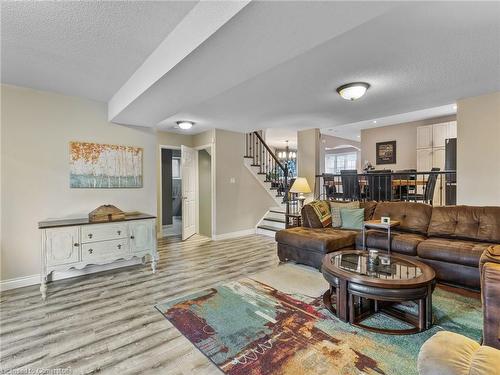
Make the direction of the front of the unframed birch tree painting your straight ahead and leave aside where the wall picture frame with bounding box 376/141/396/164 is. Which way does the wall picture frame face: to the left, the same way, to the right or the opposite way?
to the right

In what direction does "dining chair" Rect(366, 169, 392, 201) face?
away from the camera

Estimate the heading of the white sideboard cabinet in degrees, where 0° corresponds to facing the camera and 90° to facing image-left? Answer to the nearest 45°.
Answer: approximately 315°

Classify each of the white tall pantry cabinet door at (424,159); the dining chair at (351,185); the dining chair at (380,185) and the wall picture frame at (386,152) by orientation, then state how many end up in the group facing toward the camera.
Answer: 2

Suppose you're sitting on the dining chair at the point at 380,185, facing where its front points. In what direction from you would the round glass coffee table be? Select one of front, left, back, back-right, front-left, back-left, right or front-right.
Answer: back

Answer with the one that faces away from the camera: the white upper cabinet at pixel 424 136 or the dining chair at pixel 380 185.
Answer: the dining chair

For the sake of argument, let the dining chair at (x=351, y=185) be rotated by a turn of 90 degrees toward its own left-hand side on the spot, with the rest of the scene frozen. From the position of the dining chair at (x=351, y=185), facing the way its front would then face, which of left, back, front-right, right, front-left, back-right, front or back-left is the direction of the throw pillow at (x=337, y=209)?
left

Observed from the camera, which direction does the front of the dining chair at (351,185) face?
facing away from the viewer

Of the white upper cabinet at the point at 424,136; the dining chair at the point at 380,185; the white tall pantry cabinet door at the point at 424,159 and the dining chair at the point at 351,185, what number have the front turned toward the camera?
2

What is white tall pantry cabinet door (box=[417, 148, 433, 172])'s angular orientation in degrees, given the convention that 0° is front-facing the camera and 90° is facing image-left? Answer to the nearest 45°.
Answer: approximately 0°
